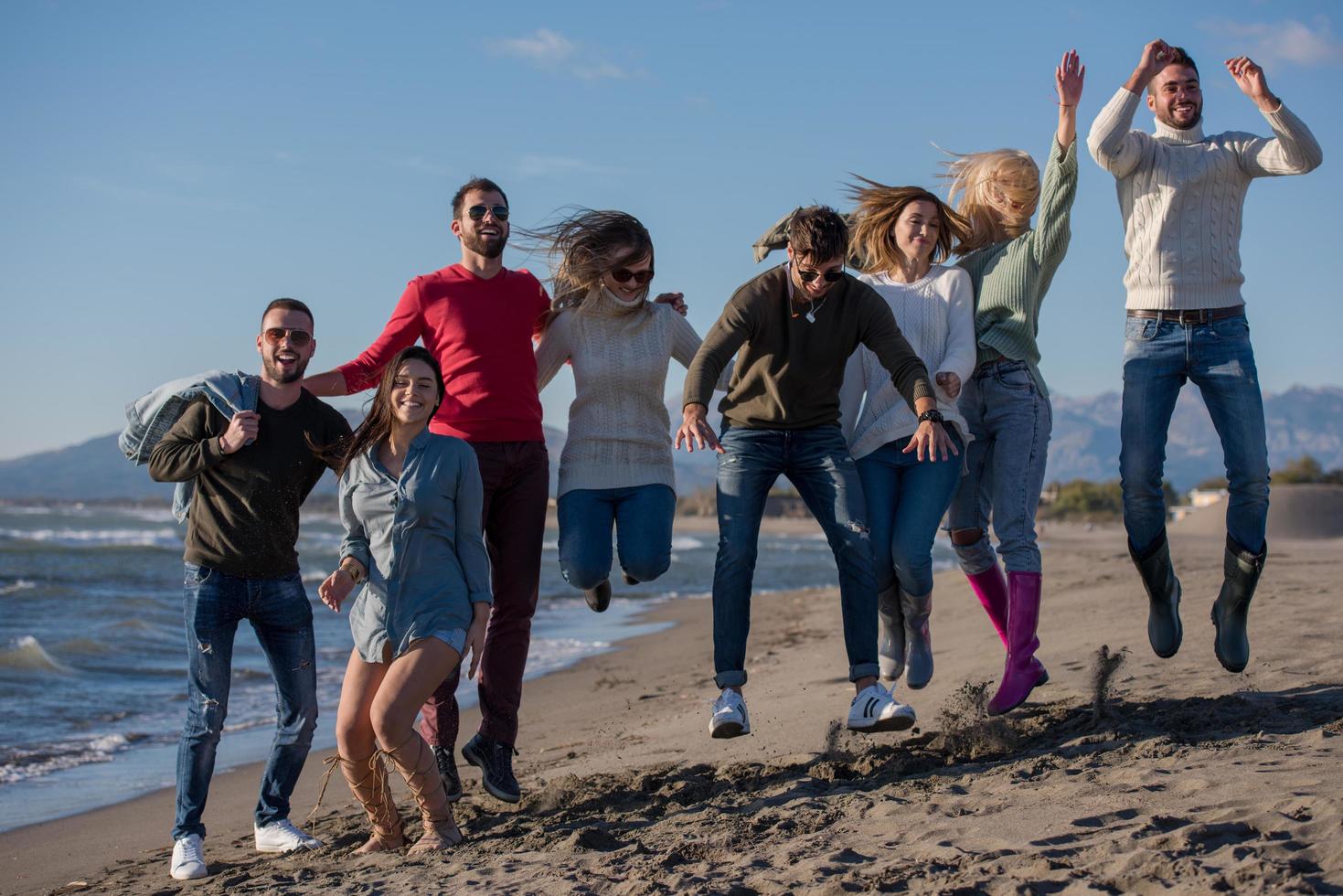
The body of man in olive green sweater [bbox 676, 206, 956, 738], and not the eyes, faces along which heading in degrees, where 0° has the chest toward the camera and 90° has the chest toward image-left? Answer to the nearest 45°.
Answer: approximately 0°

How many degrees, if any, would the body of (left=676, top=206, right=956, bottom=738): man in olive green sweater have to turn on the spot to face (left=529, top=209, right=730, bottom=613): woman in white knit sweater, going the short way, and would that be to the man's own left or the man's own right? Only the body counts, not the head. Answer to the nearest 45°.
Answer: approximately 90° to the man's own right

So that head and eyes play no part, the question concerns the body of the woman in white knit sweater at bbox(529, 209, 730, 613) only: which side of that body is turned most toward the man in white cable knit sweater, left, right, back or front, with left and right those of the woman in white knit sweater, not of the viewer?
left

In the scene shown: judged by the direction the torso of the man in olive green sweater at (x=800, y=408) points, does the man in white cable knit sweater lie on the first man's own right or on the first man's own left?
on the first man's own left

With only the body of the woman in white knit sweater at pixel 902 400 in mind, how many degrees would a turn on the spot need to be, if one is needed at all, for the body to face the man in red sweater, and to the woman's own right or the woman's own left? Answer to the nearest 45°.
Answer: approximately 90° to the woman's own right

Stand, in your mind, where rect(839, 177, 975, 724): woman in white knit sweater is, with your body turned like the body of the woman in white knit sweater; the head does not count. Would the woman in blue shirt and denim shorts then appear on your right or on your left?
on your right

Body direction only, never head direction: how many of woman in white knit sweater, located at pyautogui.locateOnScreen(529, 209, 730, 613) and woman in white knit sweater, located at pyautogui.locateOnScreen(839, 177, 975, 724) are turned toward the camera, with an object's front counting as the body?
2

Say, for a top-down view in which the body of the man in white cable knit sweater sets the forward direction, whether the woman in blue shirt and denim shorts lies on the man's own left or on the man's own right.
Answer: on the man's own right

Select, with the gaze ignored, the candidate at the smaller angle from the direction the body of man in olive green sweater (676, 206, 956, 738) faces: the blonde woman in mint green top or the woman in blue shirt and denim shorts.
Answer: the woman in blue shirt and denim shorts
